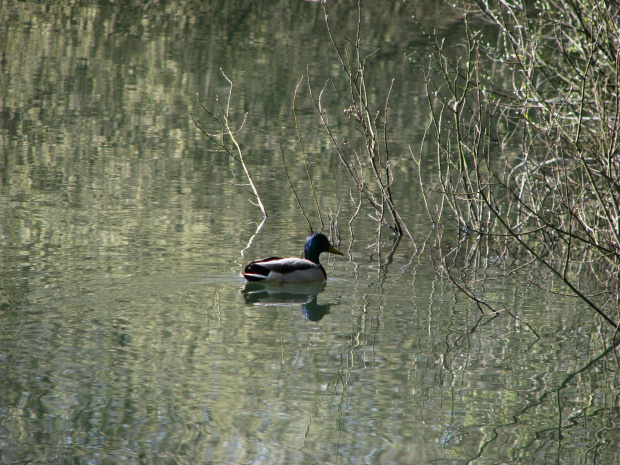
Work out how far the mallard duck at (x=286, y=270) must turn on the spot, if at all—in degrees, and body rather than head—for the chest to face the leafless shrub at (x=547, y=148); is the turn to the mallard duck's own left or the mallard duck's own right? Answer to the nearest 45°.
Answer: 0° — it already faces it

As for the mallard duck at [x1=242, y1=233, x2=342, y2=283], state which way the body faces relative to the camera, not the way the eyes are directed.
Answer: to the viewer's right
